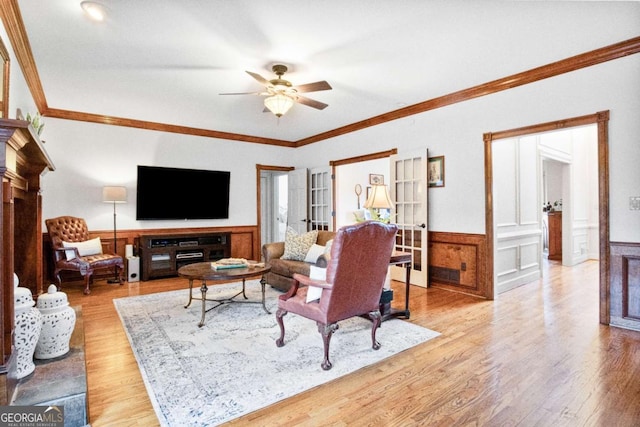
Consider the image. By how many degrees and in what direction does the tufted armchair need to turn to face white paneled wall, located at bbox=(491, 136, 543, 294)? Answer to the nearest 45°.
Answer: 0° — it already faces it

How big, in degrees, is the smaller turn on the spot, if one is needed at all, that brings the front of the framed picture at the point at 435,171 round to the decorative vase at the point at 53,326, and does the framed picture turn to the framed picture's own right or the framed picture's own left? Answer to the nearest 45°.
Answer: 0° — it already faces it

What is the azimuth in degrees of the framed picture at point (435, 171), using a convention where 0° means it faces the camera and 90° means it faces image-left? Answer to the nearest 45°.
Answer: approximately 45°

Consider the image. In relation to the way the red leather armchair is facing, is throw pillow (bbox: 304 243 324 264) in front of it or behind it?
in front

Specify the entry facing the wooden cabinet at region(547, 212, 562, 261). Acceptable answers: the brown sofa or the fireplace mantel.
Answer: the fireplace mantel

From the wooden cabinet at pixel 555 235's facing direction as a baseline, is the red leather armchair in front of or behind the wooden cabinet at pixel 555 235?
in front

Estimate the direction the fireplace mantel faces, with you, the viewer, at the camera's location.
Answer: facing to the right of the viewer

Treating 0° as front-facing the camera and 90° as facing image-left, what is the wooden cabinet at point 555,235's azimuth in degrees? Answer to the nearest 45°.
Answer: approximately 45°

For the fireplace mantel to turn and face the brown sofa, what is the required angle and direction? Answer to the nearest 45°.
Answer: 0° — it already faces it

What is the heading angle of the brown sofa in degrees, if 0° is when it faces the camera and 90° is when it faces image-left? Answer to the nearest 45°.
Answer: approximately 45°

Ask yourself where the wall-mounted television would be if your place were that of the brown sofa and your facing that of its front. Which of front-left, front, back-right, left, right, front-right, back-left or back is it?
right

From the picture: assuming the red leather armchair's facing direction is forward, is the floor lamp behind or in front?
in front

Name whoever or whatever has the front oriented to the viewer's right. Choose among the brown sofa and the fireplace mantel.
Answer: the fireplace mantel
